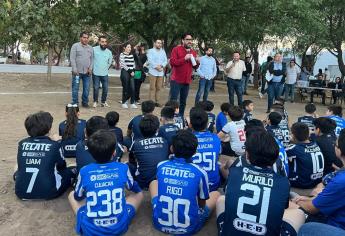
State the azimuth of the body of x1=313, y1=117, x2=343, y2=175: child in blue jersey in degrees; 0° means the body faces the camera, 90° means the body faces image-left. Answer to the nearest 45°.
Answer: approximately 135°

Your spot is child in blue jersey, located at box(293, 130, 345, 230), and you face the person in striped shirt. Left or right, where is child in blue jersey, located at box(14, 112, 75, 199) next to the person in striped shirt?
left

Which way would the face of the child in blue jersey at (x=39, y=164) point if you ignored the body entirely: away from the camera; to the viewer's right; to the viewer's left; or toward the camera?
away from the camera

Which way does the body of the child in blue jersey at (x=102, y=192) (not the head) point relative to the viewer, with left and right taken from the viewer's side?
facing away from the viewer

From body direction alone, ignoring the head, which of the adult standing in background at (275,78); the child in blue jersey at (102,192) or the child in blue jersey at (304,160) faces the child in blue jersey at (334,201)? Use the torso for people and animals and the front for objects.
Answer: the adult standing in background

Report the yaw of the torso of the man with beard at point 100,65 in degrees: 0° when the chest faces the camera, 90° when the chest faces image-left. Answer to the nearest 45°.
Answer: approximately 0°

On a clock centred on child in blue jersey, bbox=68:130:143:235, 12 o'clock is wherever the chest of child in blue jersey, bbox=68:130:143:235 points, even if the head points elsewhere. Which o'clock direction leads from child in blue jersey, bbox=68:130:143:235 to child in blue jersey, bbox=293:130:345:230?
child in blue jersey, bbox=293:130:345:230 is roughly at 4 o'clock from child in blue jersey, bbox=68:130:143:235.

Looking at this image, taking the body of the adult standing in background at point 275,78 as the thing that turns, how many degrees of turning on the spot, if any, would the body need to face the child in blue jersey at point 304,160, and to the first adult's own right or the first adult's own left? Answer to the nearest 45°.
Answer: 0° — they already face them

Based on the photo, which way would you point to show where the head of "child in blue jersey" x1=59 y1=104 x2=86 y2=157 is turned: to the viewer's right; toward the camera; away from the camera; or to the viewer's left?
away from the camera

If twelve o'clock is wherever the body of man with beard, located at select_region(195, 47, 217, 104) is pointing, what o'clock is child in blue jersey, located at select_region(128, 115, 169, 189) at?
The child in blue jersey is roughly at 12 o'clock from the man with beard.

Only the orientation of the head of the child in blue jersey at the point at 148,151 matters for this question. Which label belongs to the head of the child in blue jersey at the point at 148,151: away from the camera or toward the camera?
away from the camera

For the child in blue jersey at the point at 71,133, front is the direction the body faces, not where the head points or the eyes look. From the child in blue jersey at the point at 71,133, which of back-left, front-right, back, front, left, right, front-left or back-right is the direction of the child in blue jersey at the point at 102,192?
back

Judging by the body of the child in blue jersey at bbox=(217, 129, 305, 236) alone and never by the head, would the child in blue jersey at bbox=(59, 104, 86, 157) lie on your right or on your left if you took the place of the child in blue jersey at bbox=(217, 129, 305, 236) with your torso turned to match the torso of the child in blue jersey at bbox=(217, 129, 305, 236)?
on your left
